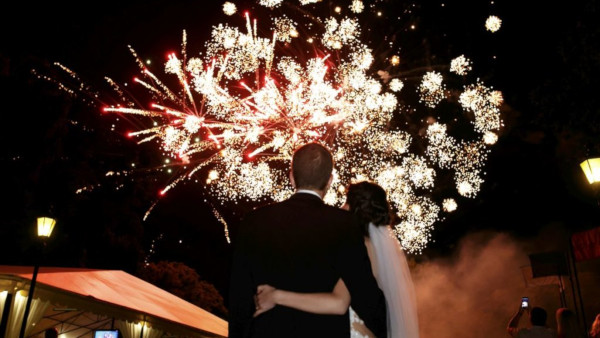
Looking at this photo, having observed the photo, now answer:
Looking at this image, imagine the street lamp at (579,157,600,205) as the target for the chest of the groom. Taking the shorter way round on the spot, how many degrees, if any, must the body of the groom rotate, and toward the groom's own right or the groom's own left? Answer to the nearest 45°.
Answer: approximately 45° to the groom's own right

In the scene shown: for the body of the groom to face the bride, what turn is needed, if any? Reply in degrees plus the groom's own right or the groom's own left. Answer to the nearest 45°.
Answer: approximately 45° to the groom's own right

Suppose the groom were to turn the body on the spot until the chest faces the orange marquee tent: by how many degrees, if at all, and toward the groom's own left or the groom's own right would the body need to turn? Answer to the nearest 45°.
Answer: approximately 45° to the groom's own left

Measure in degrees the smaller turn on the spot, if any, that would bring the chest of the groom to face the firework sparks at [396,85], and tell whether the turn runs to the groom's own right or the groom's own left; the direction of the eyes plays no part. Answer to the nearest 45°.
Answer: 0° — they already face it

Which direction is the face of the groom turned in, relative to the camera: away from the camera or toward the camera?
away from the camera

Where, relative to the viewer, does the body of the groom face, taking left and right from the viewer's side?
facing away from the viewer
